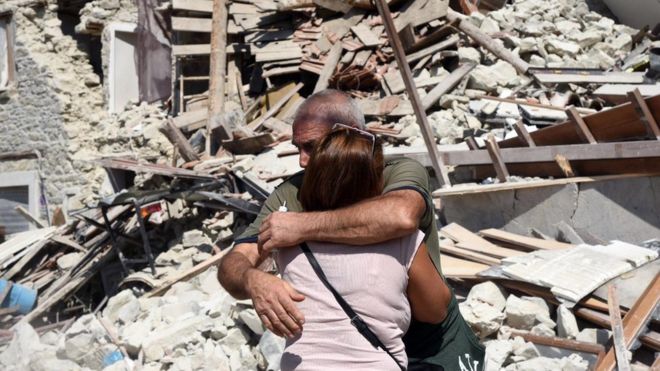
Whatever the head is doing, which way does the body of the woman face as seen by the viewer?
away from the camera

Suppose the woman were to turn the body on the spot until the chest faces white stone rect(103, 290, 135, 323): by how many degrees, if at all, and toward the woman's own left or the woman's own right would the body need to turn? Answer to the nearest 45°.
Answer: approximately 45° to the woman's own left

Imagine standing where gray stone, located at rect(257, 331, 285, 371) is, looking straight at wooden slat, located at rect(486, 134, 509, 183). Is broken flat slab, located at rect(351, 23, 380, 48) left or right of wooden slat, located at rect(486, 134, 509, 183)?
left

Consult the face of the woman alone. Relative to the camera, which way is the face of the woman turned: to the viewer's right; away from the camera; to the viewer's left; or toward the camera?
away from the camera

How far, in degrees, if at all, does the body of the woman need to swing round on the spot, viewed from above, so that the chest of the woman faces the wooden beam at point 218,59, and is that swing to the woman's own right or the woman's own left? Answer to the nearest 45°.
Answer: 0° — they already face it
